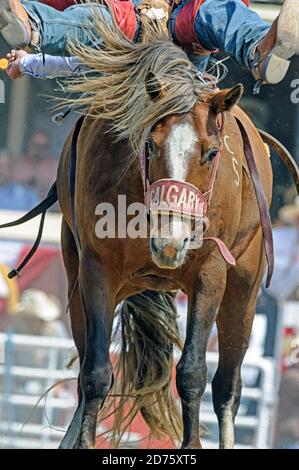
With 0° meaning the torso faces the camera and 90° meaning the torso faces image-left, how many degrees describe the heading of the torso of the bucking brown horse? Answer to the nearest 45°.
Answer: approximately 0°
